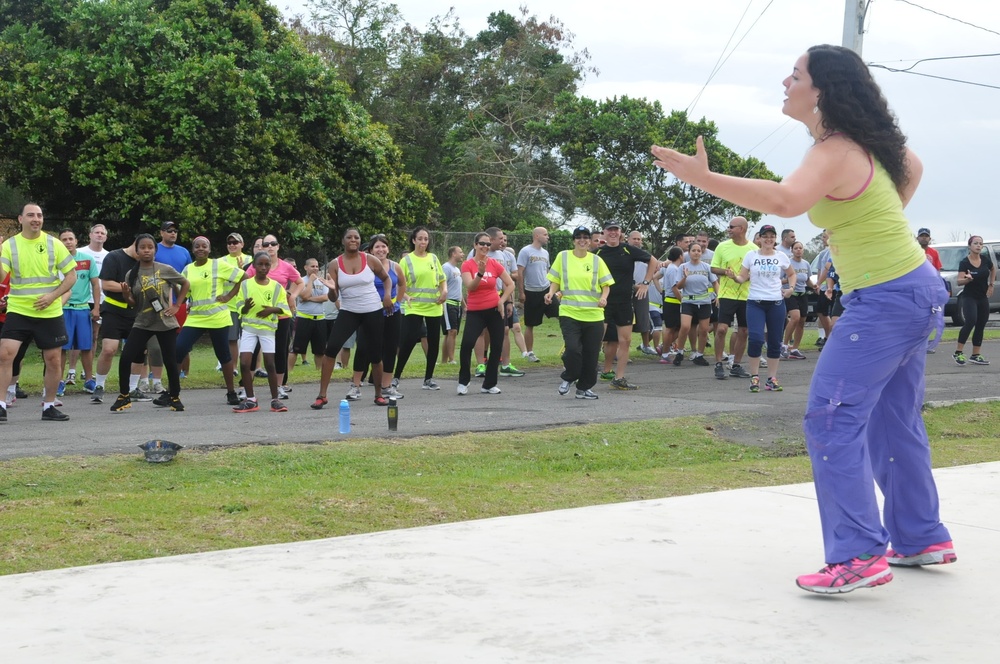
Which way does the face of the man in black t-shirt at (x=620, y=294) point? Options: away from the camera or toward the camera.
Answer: toward the camera

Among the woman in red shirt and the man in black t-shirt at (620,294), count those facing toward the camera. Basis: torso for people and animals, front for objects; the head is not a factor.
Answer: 2

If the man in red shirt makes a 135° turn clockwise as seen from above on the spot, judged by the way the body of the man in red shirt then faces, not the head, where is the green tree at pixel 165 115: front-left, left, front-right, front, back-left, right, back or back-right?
front-left

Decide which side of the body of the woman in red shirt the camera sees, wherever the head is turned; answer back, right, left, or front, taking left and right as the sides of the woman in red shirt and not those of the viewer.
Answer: front

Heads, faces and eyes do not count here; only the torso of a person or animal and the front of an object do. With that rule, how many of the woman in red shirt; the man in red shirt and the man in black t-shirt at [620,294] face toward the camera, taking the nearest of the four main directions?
3

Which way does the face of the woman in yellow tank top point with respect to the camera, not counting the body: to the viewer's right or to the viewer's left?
to the viewer's left

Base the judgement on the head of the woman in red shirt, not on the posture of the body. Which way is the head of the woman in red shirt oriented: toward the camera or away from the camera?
toward the camera

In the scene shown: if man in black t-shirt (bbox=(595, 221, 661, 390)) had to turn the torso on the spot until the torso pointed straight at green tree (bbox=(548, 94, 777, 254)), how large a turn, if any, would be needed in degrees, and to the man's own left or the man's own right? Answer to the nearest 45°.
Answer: approximately 180°

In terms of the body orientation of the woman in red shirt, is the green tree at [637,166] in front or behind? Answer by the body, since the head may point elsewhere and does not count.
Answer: behind

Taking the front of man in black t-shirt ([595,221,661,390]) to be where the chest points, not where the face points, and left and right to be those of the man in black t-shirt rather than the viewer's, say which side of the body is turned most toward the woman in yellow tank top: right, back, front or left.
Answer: front

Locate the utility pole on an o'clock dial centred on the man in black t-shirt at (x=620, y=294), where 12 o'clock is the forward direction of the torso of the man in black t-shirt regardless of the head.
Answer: The utility pole is roughly at 7 o'clock from the man in black t-shirt.

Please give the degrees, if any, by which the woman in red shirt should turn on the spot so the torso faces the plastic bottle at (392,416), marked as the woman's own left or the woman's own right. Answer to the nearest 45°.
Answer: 0° — they already face it

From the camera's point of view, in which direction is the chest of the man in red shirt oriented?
toward the camera

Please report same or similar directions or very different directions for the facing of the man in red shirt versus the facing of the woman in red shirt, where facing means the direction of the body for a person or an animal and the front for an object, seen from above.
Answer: same or similar directions

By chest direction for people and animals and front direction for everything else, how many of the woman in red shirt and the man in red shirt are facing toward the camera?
2
